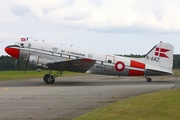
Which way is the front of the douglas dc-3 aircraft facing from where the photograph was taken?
facing to the left of the viewer
